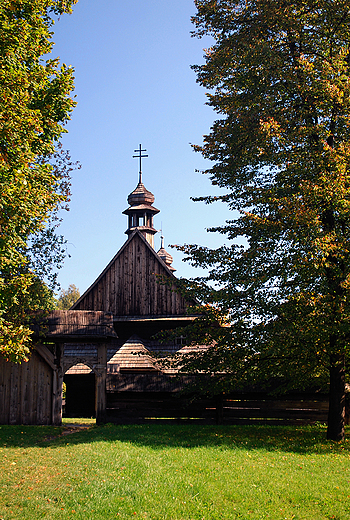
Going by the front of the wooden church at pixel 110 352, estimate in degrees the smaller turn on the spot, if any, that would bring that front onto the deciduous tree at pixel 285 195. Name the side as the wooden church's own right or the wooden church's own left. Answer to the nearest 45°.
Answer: approximately 45° to the wooden church's own left

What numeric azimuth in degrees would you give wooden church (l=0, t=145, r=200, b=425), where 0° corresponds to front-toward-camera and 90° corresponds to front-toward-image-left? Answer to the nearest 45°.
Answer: approximately 0°

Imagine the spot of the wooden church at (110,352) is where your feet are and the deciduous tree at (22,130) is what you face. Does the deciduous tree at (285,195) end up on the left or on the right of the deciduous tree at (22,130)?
left
